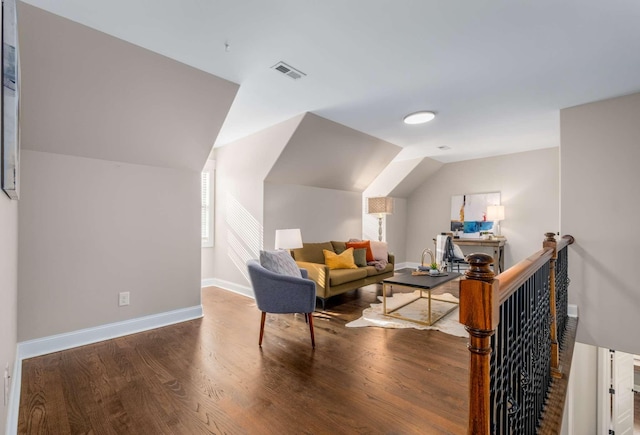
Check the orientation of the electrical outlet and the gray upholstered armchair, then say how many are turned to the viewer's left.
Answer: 0

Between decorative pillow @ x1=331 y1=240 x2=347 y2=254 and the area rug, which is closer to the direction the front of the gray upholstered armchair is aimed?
the area rug

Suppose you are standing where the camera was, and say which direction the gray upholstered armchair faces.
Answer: facing to the right of the viewer

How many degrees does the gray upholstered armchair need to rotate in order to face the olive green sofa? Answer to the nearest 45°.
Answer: approximately 45° to its left

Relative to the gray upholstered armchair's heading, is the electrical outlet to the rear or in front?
to the rear

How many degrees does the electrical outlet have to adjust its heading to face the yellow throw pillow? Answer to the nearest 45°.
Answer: approximately 45° to its left

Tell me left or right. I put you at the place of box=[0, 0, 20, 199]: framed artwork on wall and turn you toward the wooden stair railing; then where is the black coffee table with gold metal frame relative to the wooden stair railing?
left

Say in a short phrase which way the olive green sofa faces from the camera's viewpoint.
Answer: facing the viewer and to the right of the viewer

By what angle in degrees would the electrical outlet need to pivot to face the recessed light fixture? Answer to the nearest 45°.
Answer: approximately 45° to its left

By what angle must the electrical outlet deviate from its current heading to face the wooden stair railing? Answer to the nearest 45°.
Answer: approximately 45° to its right

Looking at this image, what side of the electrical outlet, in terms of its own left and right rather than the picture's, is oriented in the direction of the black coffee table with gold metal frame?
left

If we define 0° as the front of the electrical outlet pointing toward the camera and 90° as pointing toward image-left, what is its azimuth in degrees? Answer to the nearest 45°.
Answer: approximately 315°
